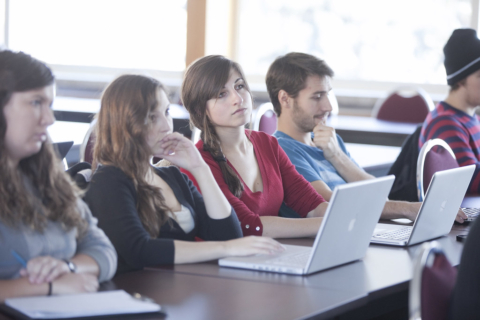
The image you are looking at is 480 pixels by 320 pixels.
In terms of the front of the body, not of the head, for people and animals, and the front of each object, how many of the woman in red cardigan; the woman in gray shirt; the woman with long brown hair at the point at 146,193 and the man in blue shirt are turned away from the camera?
0

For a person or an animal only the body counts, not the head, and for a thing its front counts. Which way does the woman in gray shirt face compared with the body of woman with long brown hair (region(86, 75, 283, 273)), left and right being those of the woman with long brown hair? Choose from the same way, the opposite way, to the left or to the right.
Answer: the same way

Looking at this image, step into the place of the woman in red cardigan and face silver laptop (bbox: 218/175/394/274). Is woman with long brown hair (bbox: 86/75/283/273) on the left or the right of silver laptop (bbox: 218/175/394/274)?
right

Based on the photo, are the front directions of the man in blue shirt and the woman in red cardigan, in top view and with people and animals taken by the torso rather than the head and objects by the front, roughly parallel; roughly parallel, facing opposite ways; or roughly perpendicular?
roughly parallel

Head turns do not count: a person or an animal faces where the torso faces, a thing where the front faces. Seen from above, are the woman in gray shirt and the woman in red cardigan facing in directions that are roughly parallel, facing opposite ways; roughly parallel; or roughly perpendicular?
roughly parallel

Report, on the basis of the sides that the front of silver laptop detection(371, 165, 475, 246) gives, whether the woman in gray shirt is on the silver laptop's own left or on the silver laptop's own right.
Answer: on the silver laptop's own left

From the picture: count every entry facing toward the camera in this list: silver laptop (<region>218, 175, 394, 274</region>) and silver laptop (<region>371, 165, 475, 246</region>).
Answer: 0

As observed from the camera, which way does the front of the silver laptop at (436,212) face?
facing away from the viewer and to the left of the viewer

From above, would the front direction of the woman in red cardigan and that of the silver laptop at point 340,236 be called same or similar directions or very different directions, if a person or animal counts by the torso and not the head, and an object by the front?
very different directions

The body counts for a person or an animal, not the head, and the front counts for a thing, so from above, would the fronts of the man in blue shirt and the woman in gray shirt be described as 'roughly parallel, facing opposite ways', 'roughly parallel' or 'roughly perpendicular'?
roughly parallel

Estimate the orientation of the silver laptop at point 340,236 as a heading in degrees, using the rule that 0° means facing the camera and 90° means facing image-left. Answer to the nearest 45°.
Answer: approximately 135°

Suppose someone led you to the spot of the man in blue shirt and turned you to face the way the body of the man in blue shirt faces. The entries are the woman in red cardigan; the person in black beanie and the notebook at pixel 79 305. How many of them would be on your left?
1
